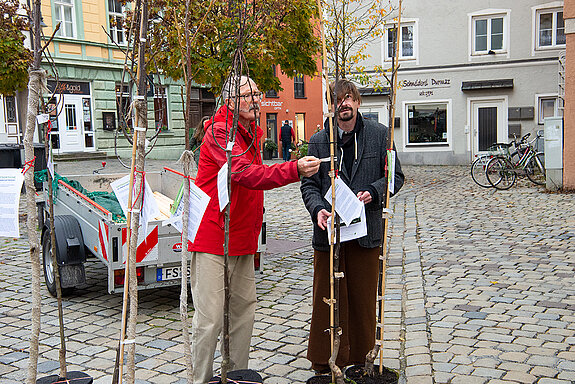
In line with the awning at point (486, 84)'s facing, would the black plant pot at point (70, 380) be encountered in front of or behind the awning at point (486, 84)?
in front

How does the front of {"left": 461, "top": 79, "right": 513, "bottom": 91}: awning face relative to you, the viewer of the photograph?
facing the viewer

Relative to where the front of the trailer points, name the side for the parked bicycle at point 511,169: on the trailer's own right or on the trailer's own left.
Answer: on the trailer's own right

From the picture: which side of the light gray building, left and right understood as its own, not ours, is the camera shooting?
front

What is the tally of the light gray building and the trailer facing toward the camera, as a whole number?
1

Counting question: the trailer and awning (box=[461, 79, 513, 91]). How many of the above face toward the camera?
1

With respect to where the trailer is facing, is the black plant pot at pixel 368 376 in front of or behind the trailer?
behind

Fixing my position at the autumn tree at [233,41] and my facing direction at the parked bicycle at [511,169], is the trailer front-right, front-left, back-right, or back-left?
back-right

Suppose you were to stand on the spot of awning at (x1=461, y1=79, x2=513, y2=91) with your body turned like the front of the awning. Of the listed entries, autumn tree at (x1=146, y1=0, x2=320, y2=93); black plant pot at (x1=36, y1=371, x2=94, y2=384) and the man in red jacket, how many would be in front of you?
3

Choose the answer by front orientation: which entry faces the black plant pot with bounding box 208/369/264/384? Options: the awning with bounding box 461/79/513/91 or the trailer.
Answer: the awning

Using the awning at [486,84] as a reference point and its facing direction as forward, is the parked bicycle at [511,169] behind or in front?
in front

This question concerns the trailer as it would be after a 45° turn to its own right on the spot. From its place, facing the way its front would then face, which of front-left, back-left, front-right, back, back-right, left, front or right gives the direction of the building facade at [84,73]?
front

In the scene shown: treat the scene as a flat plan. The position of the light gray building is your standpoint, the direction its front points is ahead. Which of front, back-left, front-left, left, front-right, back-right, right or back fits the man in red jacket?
front

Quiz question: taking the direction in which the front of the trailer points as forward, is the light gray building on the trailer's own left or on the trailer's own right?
on the trailer's own right

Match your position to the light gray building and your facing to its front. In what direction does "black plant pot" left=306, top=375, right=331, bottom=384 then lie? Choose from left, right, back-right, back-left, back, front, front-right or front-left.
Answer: front

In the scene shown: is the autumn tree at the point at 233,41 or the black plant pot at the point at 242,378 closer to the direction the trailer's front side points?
the autumn tree

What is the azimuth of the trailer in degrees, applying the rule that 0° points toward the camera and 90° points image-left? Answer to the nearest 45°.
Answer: approximately 135°

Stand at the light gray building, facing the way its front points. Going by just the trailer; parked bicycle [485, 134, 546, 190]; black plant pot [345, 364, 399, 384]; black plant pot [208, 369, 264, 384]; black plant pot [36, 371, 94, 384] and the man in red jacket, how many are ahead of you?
6

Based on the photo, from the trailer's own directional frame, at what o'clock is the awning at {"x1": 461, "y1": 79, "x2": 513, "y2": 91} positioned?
The awning is roughly at 3 o'clock from the trailer.
